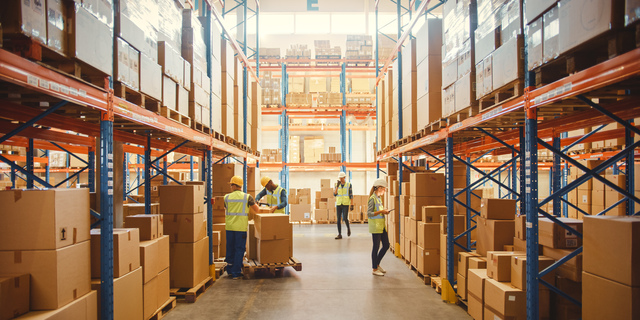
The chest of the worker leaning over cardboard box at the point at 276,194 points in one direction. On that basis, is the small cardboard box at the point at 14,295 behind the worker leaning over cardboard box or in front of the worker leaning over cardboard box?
in front

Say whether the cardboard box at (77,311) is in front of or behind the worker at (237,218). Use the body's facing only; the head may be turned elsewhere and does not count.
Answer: behind

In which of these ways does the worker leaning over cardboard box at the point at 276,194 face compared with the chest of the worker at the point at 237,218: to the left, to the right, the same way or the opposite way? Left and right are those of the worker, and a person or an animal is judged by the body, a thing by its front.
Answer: the opposite way

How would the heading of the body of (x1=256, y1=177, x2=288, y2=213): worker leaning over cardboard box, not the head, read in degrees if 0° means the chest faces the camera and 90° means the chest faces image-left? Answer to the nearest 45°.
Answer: approximately 45°

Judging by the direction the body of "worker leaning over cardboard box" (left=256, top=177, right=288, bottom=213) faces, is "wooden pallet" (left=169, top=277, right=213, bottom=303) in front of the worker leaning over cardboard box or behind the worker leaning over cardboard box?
in front

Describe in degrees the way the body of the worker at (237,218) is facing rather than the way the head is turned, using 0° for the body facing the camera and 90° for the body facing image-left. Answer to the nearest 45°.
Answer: approximately 225°
